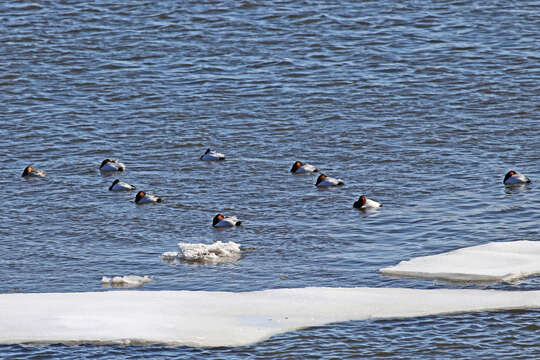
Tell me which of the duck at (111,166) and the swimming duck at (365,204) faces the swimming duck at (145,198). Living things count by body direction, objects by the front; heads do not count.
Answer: the swimming duck at (365,204)

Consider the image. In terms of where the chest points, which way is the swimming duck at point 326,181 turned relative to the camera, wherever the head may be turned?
to the viewer's left

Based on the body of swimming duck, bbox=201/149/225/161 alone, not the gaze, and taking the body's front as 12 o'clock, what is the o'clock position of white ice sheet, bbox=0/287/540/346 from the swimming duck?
The white ice sheet is roughly at 9 o'clock from the swimming duck.

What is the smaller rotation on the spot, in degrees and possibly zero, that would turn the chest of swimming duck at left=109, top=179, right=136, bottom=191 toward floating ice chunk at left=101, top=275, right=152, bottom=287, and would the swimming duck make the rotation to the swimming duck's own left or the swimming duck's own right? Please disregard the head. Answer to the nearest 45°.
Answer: approximately 90° to the swimming duck's own left

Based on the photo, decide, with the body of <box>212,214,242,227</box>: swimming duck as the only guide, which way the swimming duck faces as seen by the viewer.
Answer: to the viewer's left

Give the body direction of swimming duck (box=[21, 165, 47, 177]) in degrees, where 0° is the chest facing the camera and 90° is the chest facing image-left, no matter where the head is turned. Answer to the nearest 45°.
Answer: approximately 90°

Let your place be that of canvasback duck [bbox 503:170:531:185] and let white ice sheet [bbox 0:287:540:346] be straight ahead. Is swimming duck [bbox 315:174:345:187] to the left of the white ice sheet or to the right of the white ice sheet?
right

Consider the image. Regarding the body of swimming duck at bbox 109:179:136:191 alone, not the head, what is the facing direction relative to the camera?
to the viewer's left

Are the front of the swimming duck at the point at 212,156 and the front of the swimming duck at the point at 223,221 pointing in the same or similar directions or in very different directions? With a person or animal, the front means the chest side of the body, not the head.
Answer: same or similar directions

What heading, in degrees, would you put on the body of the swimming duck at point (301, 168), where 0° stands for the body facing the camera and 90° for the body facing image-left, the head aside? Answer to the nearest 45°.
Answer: approximately 90°

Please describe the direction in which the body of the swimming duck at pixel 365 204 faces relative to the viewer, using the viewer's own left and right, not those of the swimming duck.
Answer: facing to the left of the viewer

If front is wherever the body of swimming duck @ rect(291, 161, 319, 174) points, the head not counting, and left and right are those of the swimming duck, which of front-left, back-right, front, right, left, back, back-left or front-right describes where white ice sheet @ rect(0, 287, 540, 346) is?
left

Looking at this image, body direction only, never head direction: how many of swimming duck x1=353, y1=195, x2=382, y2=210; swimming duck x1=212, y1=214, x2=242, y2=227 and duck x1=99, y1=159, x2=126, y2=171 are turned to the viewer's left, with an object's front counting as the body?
3

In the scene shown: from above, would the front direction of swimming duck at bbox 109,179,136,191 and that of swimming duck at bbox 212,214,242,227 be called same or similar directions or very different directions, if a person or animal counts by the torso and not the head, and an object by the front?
same or similar directions

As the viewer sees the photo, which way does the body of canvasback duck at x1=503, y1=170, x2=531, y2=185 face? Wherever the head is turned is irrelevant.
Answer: to the viewer's left

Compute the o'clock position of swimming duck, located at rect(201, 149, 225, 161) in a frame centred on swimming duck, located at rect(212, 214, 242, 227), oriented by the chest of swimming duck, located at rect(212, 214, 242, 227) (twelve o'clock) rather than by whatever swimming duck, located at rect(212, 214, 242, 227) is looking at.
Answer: swimming duck, located at rect(201, 149, 225, 161) is roughly at 3 o'clock from swimming duck, located at rect(212, 214, 242, 227).

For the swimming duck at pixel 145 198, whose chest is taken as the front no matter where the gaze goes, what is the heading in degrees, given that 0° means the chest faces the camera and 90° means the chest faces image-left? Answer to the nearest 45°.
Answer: approximately 90°

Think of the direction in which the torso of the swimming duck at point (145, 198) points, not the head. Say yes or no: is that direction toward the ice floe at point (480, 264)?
no

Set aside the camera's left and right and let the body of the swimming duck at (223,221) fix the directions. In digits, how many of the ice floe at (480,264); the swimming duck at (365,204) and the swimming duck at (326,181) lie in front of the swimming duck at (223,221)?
0
